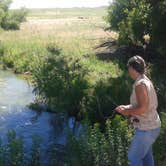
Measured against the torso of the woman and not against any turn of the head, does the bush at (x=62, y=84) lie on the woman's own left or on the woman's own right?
on the woman's own right

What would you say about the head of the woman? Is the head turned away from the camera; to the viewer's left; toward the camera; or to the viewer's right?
to the viewer's left

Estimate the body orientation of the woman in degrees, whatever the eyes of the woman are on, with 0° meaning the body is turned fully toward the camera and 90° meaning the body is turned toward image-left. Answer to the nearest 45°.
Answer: approximately 90°

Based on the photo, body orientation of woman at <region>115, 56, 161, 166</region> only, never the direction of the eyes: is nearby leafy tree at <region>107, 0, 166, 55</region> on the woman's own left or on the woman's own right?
on the woman's own right

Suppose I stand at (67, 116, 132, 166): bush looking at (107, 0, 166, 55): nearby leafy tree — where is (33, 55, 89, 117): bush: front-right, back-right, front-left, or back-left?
front-left
